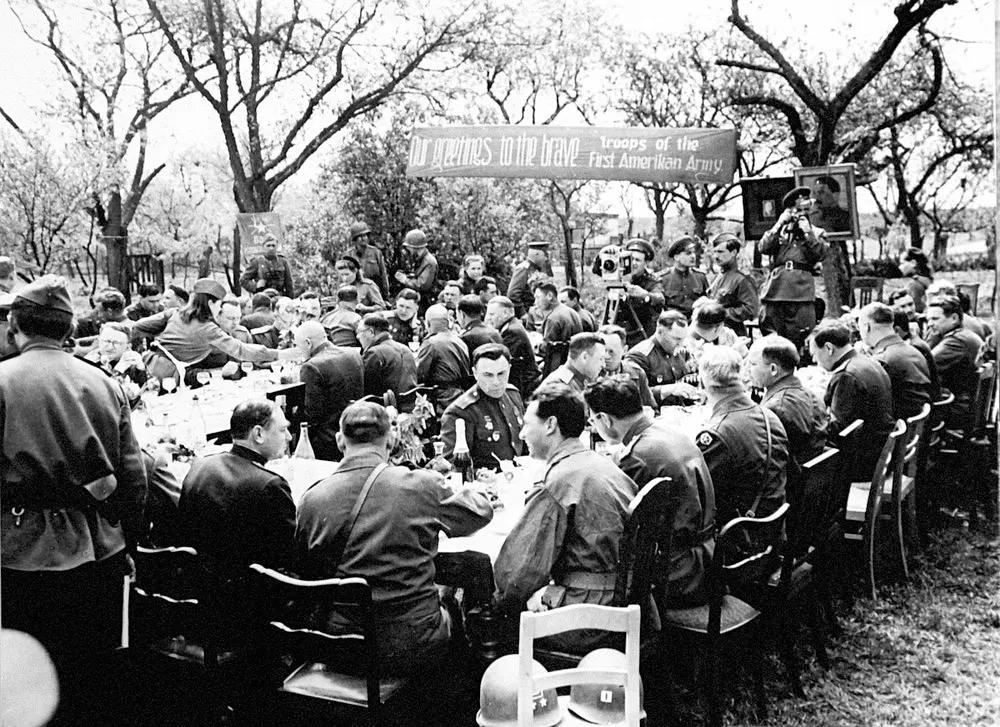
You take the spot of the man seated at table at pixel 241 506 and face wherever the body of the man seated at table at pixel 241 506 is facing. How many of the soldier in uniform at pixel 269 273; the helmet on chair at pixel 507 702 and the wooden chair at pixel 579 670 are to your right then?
2

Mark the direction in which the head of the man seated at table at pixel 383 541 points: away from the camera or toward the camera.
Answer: away from the camera

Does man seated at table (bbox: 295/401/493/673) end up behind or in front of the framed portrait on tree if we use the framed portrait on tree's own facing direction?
in front

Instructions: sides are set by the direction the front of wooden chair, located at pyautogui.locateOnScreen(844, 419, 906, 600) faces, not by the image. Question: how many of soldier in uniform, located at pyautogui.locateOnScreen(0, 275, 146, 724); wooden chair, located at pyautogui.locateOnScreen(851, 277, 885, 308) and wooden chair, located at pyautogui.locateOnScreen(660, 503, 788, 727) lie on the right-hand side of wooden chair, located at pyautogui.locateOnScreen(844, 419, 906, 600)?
1

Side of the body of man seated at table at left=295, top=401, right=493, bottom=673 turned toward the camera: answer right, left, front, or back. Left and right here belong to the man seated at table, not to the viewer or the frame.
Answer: back

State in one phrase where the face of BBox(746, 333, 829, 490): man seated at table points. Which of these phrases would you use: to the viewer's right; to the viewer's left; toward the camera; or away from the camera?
to the viewer's left

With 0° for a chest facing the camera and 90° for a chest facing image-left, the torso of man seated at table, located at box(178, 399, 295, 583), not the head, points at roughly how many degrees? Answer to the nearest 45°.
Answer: approximately 225°

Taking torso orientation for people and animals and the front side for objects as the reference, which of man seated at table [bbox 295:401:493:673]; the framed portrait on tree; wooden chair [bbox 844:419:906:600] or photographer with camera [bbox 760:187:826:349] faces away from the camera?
the man seated at table

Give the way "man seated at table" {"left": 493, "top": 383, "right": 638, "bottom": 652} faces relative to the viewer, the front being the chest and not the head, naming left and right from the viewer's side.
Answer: facing away from the viewer and to the left of the viewer

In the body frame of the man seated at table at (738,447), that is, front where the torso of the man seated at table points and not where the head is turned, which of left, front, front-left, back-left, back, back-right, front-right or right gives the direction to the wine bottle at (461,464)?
front-left

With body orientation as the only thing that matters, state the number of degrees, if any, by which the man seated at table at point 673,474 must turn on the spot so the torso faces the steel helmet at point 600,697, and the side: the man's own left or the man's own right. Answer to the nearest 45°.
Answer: approximately 135° to the man's own left

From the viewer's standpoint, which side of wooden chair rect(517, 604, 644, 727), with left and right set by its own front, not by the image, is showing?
back

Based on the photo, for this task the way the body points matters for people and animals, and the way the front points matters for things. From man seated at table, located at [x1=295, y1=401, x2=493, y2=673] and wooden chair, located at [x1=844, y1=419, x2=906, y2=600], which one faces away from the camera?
the man seated at table

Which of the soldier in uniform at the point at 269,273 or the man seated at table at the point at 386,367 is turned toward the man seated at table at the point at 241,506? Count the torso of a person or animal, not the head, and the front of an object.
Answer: the soldier in uniform
